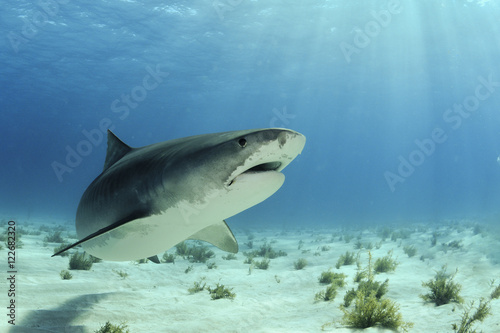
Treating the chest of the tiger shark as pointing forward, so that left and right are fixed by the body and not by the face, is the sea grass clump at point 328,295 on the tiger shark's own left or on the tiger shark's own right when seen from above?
on the tiger shark's own left

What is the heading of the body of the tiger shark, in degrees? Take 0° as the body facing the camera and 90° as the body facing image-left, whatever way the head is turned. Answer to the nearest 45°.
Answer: approximately 315°

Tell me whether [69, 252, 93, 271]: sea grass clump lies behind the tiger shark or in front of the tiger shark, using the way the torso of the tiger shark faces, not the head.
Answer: behind
